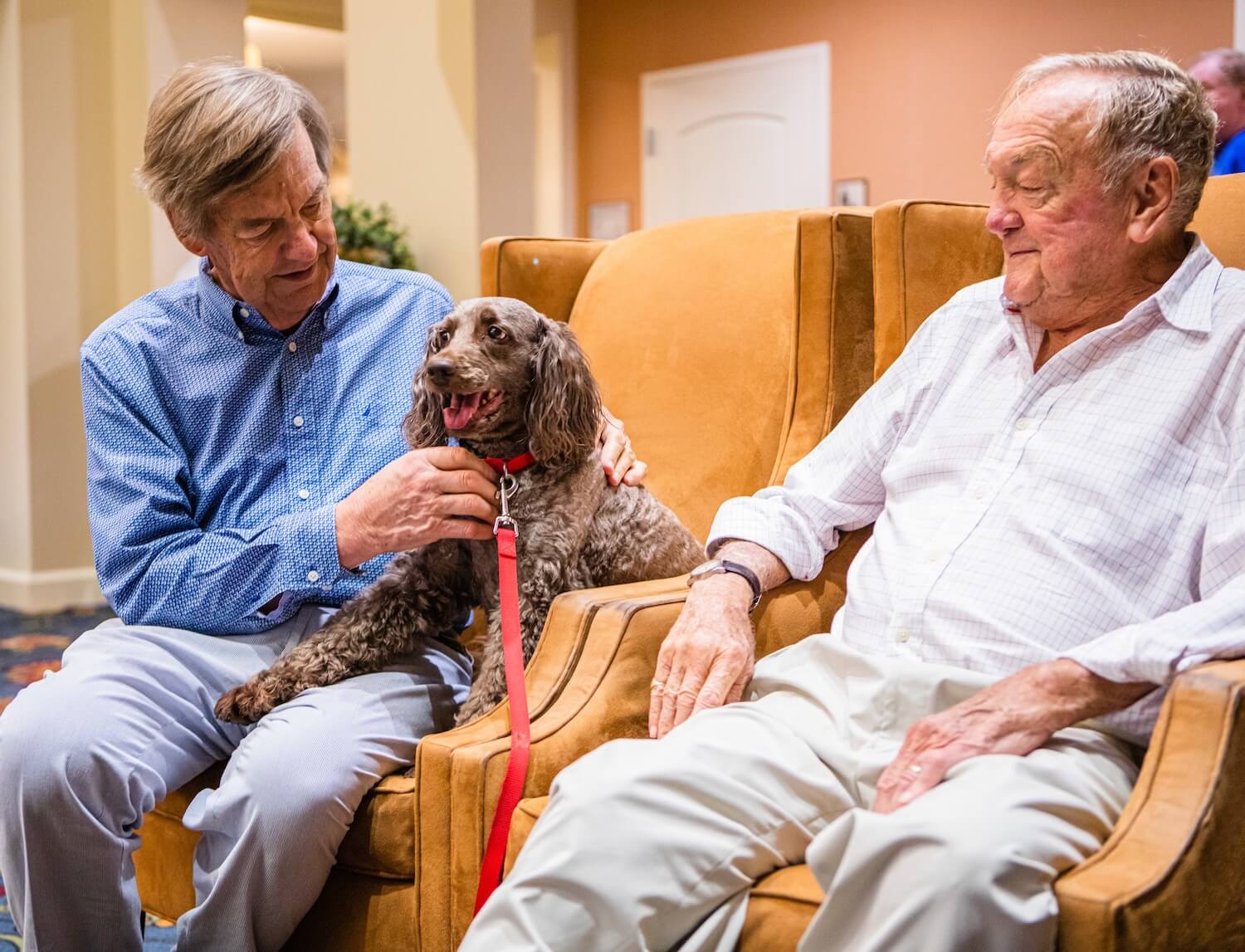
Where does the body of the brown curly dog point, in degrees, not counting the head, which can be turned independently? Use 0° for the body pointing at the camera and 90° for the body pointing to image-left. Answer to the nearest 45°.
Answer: approximately 45°

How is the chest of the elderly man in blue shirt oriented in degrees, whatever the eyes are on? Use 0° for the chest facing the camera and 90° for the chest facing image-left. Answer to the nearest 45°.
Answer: approximately 0°

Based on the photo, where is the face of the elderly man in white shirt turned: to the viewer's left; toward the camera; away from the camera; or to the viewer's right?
to the viewer's left

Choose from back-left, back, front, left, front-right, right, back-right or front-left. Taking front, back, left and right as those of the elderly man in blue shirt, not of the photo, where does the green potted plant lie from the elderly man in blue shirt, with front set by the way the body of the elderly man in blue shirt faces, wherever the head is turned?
back

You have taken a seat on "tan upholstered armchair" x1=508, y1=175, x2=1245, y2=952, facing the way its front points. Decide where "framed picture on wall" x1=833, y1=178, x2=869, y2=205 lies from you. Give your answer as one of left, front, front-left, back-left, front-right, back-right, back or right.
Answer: back-right

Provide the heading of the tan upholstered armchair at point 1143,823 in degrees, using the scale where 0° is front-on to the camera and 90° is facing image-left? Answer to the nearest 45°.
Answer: approximately 45°
